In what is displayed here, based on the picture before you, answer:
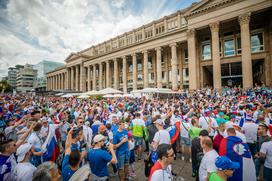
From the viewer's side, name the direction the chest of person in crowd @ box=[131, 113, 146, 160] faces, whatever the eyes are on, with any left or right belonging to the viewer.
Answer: facing away from the viewer

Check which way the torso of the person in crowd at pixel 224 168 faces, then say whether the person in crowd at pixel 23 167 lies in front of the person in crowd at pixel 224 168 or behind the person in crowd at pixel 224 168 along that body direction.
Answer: behind

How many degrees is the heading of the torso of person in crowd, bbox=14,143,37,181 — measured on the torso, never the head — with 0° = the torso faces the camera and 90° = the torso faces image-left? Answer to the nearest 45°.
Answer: approximately 225°

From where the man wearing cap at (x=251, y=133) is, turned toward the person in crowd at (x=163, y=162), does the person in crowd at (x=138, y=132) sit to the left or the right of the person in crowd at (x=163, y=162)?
right

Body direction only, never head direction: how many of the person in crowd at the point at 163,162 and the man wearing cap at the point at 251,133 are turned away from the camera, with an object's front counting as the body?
1

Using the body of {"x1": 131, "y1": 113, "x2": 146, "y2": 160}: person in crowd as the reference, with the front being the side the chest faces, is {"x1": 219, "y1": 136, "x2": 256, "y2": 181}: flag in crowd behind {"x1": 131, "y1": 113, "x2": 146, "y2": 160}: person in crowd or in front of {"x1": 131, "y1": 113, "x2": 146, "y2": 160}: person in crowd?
behind
